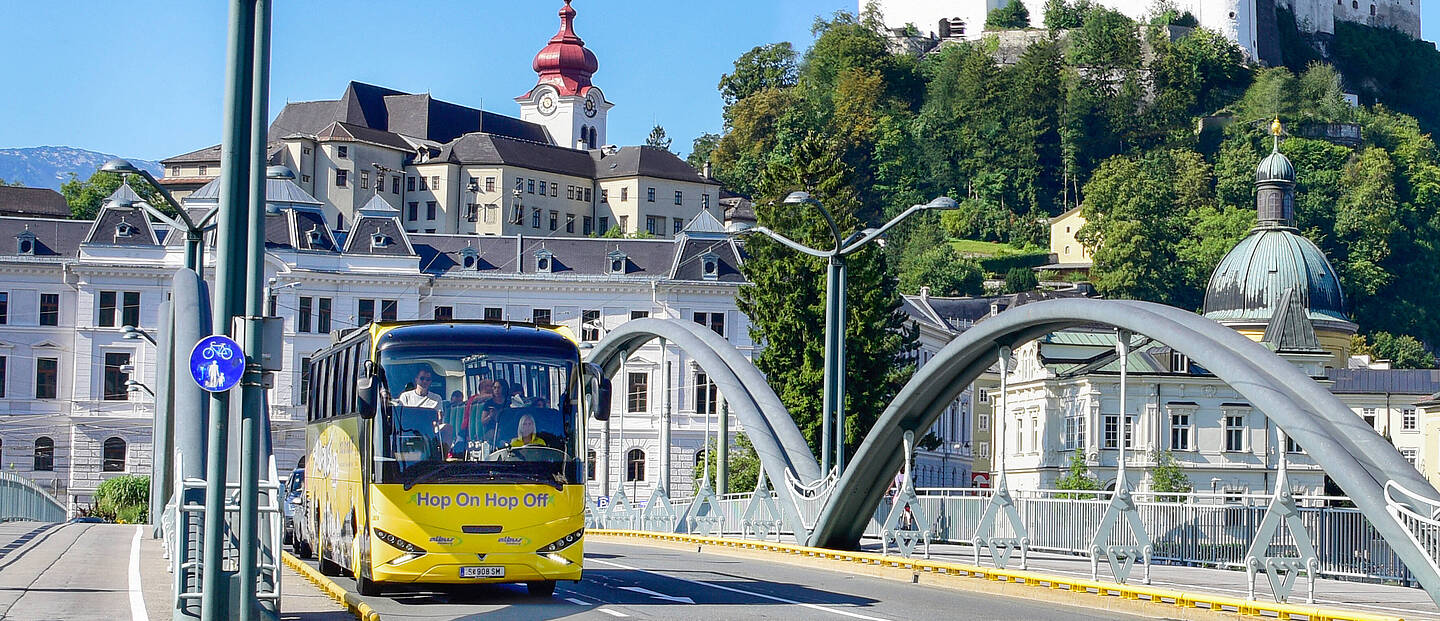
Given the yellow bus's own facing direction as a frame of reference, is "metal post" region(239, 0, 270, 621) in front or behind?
in front

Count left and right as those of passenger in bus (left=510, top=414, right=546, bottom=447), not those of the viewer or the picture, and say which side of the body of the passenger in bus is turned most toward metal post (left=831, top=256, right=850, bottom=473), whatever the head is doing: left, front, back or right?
back

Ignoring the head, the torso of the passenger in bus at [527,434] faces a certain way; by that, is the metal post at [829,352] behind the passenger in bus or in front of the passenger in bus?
behind

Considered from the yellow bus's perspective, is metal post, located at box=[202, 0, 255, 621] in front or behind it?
in front

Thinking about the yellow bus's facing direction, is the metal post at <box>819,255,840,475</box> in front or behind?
behind

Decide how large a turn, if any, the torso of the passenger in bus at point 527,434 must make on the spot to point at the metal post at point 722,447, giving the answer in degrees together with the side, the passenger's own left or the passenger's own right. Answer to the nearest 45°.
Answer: approximately 180°

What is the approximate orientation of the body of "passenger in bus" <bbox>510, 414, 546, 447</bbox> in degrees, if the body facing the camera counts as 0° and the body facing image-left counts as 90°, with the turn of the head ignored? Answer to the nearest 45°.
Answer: approximately 0°

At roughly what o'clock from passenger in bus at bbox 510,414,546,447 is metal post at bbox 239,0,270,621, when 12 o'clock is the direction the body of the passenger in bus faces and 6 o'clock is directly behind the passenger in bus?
The metal post is roughly at 1 o'clock from the passenger in bus.

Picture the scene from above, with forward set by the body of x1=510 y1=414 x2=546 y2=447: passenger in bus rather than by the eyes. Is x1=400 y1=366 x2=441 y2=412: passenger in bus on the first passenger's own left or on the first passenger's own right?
on the first passenger's own right

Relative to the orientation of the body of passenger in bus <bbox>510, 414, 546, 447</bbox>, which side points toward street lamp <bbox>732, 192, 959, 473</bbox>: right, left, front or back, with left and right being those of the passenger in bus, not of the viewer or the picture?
back
